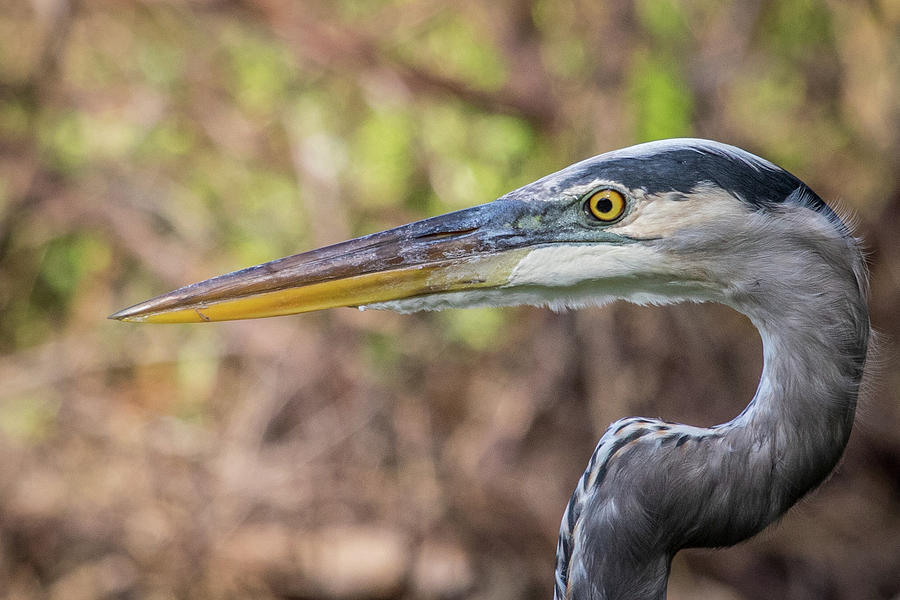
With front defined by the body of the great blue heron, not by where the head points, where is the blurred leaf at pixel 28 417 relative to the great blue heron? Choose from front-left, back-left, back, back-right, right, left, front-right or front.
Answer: front-right

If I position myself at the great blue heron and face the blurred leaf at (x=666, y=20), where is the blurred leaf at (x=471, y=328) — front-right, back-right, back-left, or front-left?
front-left

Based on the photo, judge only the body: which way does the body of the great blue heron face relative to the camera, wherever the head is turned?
to the viewer's left

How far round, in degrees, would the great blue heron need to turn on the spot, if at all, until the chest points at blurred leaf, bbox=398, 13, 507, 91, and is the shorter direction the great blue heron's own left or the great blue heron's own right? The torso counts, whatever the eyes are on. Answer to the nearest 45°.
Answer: approximately 90° to the great blue heron's own right

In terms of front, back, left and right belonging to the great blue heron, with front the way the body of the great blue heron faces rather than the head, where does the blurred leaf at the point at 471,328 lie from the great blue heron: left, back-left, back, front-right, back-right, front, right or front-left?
right

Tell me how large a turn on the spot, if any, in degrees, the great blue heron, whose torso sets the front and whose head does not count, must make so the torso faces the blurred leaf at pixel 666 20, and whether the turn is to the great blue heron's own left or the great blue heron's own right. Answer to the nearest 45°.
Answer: approximately 90° to the great blue heron's own right

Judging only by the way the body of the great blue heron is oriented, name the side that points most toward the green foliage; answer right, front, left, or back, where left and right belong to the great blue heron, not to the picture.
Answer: right
